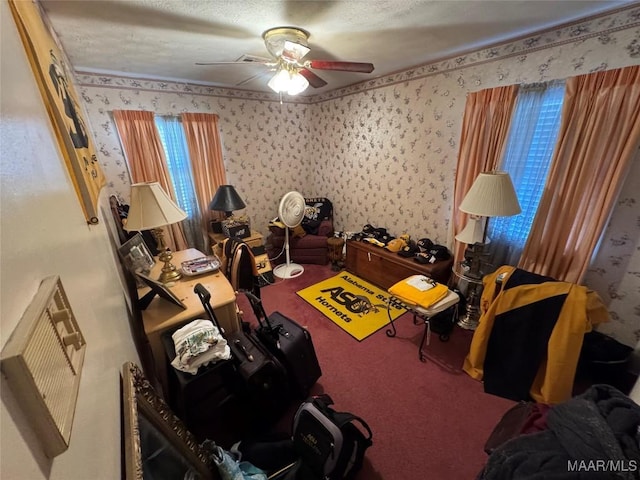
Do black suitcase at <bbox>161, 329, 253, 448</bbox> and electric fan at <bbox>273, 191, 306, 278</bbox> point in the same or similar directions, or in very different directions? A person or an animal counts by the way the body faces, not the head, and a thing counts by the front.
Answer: same or similar directions

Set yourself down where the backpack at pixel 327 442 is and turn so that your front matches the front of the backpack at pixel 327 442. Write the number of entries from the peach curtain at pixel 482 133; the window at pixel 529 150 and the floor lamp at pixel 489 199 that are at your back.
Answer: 3

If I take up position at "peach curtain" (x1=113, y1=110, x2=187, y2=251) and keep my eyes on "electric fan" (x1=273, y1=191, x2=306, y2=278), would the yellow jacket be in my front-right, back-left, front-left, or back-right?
front-right

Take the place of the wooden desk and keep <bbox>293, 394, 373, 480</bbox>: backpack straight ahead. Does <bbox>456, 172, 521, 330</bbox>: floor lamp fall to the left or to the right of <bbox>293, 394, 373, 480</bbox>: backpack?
left

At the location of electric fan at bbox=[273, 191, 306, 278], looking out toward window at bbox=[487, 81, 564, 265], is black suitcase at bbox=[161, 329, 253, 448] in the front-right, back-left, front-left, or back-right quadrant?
front-right

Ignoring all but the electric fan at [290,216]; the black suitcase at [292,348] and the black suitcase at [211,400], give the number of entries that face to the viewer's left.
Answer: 0

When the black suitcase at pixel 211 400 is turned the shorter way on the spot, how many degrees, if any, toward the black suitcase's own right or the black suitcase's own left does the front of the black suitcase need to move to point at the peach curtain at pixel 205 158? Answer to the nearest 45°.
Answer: approximately 135° to the black suitcase's own left

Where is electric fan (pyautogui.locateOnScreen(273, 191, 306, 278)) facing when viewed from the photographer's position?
facing the viewer and to the right of the viewer

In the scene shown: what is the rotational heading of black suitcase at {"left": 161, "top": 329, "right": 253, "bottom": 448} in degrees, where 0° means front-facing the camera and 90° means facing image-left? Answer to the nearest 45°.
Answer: approximately 315°

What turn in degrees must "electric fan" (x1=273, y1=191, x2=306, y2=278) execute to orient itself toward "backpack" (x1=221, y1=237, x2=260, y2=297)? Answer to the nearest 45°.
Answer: approximately 90° to its right
